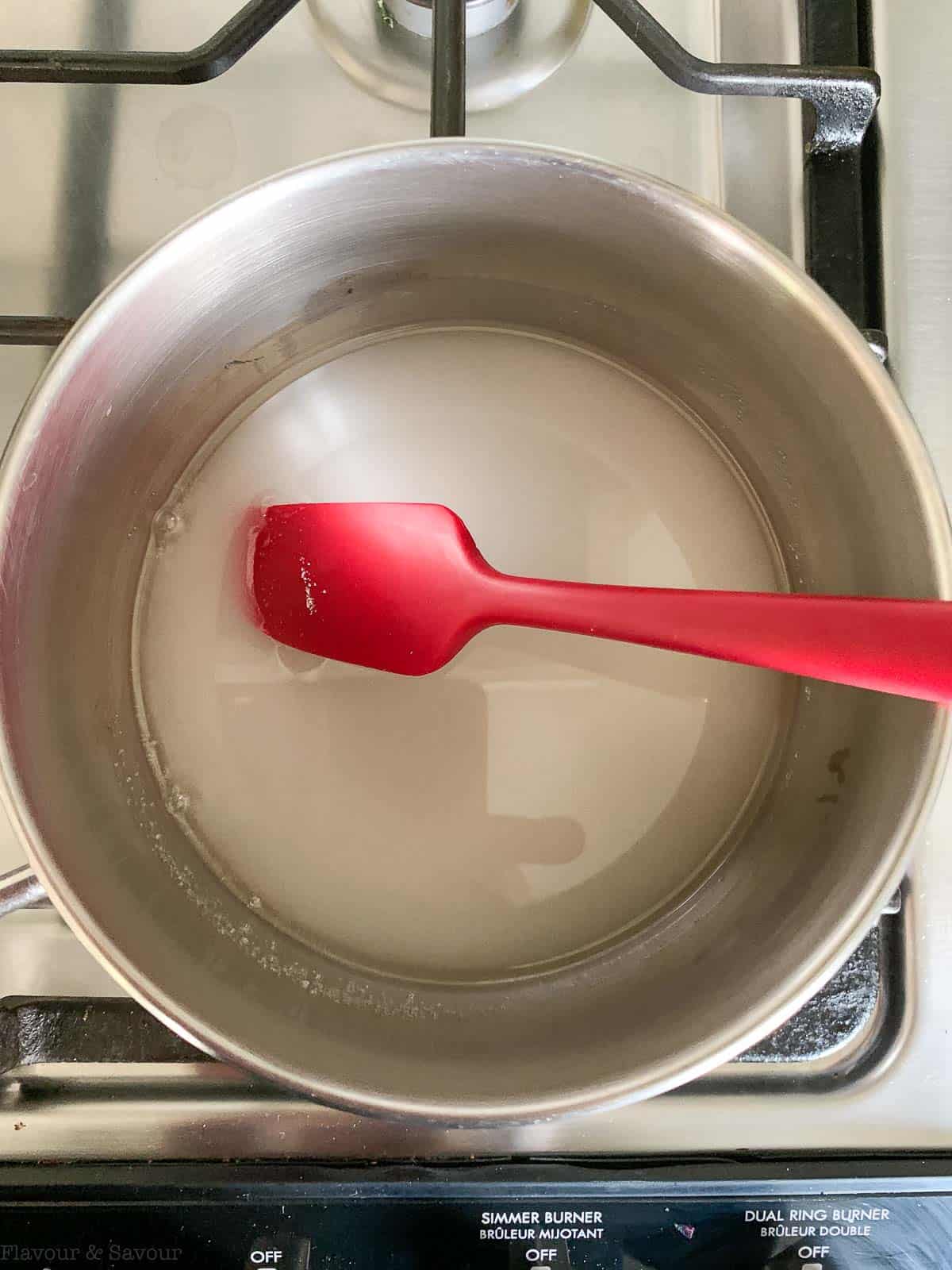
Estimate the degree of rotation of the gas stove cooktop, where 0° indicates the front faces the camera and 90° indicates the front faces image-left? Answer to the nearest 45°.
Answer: approximately 0°
